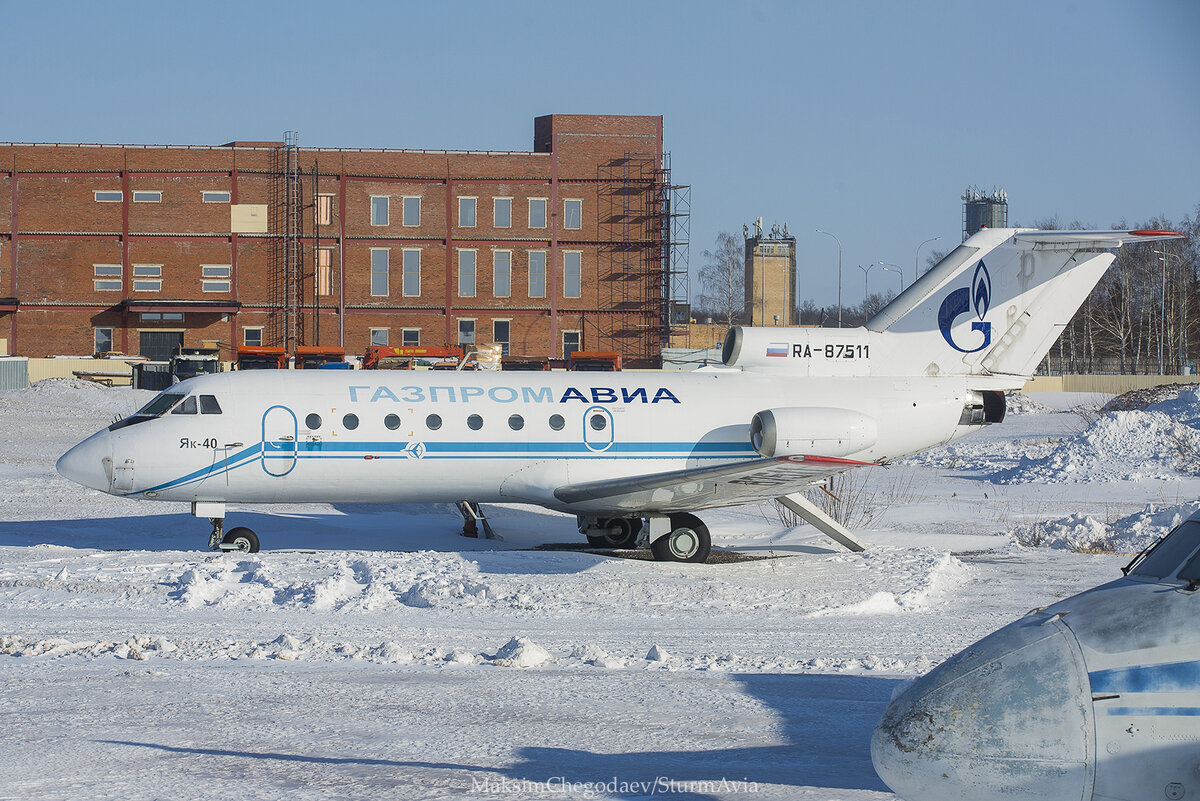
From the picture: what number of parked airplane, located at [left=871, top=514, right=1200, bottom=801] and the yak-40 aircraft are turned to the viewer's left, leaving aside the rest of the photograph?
2

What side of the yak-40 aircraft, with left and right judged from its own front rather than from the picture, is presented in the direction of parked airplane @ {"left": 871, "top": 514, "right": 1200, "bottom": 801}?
left

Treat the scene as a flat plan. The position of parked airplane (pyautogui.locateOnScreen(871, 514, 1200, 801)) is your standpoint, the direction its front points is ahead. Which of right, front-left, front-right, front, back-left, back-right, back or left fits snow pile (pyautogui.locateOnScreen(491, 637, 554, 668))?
front-right

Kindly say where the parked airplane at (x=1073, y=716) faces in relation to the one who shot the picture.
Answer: facing to the left of the viewer

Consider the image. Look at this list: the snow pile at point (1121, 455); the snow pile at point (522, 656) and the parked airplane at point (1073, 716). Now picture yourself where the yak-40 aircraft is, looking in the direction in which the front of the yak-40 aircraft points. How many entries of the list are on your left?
2

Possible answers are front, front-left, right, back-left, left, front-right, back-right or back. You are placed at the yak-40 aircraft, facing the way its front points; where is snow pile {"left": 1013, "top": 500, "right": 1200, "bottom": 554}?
back

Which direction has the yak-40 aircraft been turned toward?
to the viewer's left

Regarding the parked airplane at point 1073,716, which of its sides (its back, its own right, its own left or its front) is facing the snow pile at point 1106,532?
right

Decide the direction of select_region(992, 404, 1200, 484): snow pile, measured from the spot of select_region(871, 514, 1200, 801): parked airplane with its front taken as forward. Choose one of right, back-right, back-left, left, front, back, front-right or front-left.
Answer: right

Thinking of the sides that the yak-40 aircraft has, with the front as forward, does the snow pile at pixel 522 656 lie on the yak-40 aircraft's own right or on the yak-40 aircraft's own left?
on the yak-40 aircraft's own left
